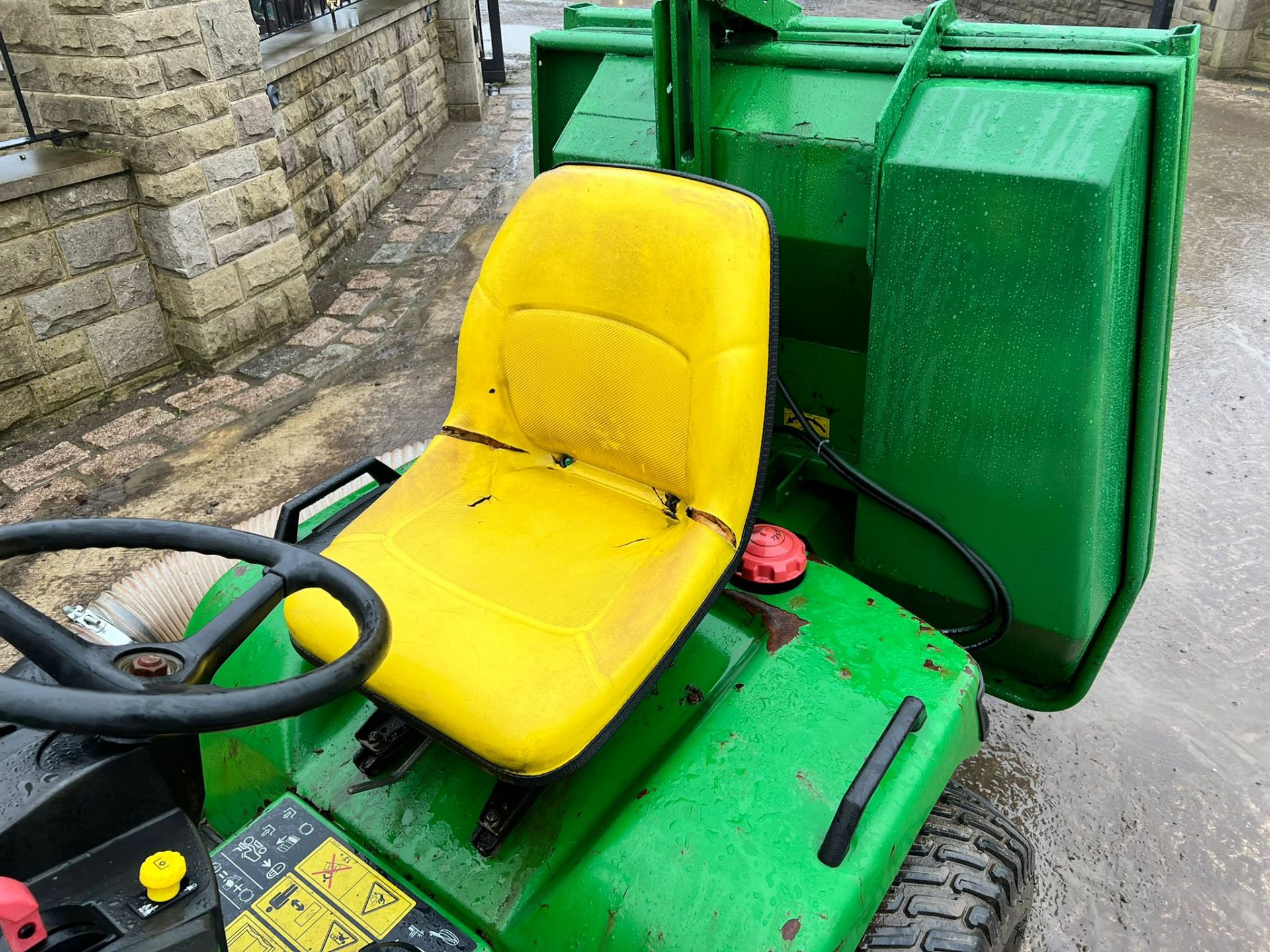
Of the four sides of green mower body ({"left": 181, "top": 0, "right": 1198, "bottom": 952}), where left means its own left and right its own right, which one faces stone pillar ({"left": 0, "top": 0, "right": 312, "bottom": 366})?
right

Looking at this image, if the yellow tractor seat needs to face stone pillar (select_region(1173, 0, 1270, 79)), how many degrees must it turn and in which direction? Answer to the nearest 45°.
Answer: approximately 180°

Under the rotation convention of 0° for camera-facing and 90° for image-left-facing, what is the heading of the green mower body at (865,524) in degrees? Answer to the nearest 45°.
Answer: approximately 45°

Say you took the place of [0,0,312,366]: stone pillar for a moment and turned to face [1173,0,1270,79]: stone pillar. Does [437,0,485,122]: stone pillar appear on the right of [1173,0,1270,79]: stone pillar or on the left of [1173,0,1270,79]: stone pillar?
left

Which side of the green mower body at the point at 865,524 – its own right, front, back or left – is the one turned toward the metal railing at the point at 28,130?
right

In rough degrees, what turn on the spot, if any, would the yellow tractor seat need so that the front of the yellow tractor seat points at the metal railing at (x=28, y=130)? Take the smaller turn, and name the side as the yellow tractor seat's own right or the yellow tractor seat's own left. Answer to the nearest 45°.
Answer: approximately 90° to the yellow tractor seat's own right

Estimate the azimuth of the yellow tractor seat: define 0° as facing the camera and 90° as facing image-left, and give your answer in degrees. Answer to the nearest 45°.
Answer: approximately 45°

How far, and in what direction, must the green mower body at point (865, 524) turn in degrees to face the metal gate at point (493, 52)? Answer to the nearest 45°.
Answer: approximately 135° to its right

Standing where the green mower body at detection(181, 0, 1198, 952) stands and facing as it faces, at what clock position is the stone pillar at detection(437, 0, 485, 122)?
The stone pillar is roughly at 4 o'clock from the green mower body.

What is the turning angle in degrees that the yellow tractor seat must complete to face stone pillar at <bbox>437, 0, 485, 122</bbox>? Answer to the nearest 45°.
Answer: approximately 135° to its right

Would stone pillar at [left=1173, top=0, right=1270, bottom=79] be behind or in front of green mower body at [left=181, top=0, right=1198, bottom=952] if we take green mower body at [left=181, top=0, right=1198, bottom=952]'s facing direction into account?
behind
